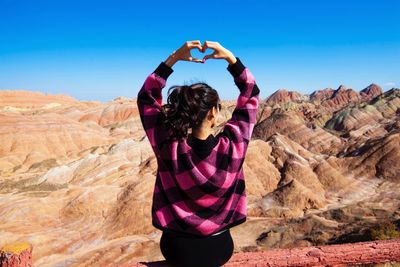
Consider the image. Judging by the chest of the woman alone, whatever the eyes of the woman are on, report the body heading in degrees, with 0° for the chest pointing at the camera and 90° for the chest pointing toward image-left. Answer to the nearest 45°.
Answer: approximately 180°

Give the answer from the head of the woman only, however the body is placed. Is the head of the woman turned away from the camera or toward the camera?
away from the camera
